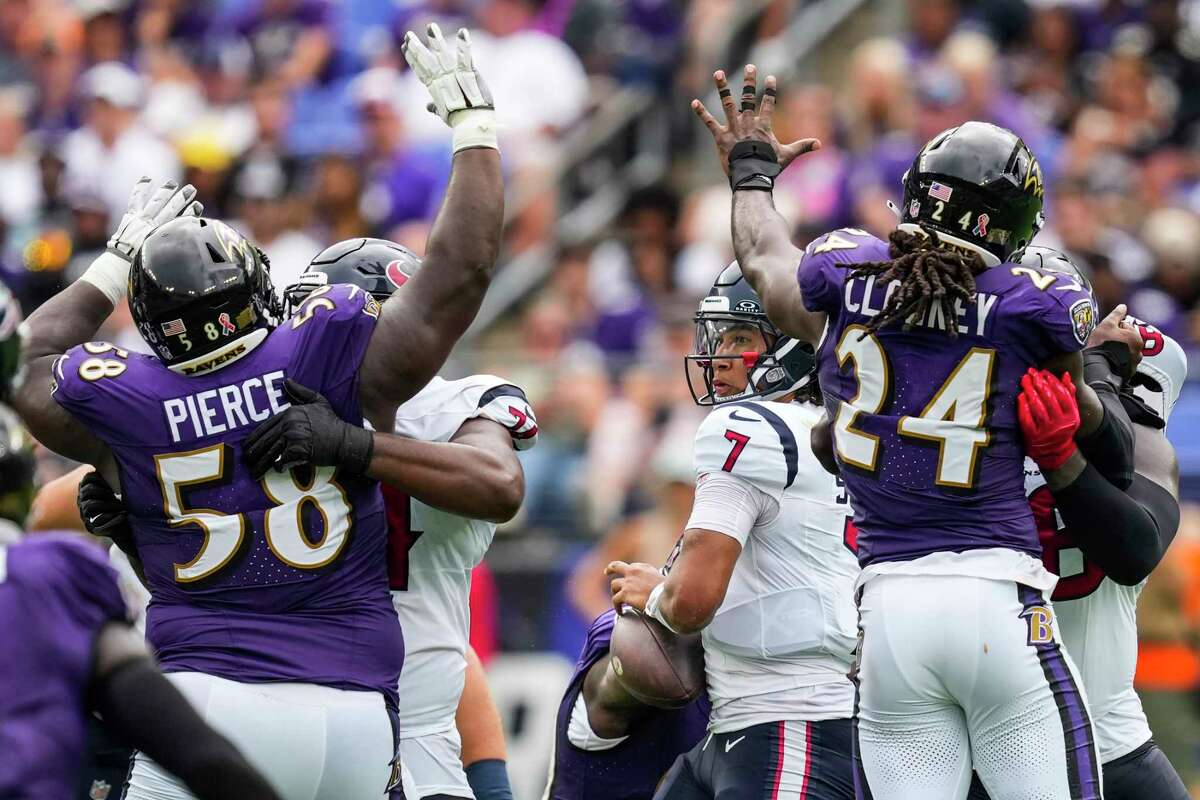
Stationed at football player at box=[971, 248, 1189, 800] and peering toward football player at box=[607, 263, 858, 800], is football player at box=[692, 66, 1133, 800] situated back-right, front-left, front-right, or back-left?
front-left

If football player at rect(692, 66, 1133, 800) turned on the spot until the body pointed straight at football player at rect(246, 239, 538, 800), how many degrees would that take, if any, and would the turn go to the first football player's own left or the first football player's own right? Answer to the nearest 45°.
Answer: approximately 90° to the first football player's own left

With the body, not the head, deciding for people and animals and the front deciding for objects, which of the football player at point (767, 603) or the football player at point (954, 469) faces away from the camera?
the football player at point (954, 469)

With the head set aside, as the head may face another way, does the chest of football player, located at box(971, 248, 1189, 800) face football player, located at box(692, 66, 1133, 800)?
yes

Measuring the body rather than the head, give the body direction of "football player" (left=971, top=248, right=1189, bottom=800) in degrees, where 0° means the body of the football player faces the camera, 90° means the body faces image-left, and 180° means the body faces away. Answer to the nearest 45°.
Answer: approximately 45°

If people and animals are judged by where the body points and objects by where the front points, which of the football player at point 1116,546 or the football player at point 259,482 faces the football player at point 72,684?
the football player at point 1116,546

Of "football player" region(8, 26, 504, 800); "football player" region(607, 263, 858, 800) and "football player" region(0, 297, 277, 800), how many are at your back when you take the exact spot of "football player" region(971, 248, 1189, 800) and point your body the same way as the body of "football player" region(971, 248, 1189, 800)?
0

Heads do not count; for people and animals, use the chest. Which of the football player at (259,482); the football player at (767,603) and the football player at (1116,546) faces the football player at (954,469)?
the football player at (1116,546)

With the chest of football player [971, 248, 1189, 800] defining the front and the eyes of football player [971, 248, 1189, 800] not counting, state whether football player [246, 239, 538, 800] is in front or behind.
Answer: in front

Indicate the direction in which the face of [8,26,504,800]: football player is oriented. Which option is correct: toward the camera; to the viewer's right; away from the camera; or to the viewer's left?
away from the camera

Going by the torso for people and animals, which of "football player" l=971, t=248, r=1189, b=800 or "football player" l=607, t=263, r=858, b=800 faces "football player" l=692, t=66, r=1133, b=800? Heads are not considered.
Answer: "football player" l=971, t=248, r=1189, b=800

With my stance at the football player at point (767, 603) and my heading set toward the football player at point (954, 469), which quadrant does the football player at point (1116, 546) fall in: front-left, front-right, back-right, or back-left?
front-left

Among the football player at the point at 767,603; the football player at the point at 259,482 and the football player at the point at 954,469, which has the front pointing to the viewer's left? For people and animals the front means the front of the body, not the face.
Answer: the football player at the point at 767,603

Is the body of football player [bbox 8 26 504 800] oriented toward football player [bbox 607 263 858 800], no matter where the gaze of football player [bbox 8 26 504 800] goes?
no

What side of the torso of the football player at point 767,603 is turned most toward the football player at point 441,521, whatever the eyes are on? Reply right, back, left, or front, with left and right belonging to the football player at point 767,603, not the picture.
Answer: front

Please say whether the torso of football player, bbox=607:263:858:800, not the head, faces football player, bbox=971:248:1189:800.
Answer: no

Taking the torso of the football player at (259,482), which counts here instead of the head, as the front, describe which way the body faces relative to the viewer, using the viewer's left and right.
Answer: facing away from the viewer

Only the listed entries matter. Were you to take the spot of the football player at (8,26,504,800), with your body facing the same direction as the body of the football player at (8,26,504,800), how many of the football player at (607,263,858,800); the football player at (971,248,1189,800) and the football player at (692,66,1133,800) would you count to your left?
0

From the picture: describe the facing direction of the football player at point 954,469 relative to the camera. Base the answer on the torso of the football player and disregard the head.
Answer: away from the camera

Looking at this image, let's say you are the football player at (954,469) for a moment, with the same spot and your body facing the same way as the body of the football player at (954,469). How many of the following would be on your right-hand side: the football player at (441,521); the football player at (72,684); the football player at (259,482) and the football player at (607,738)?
0

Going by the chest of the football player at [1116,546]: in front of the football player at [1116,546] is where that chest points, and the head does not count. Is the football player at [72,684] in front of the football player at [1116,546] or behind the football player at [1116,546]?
in front
